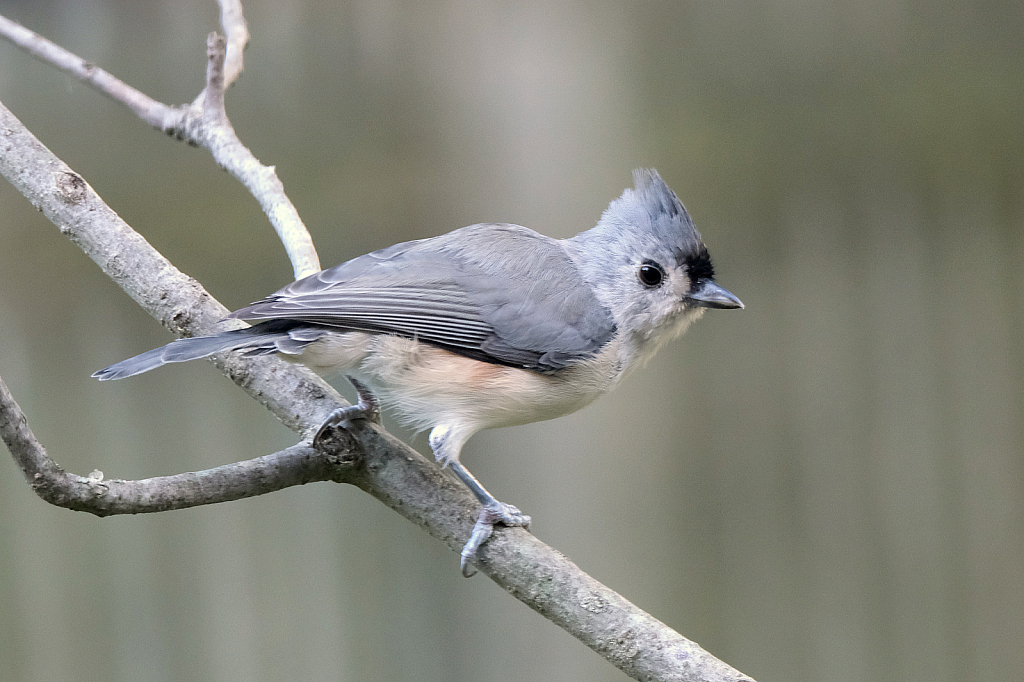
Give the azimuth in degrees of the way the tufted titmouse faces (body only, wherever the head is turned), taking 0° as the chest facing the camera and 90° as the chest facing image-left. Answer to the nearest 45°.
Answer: approximately 270°
